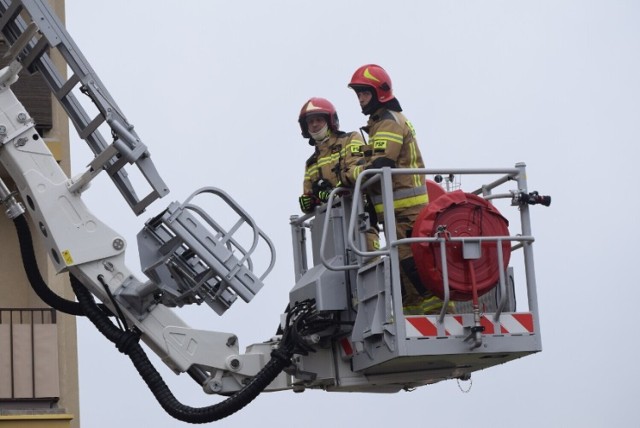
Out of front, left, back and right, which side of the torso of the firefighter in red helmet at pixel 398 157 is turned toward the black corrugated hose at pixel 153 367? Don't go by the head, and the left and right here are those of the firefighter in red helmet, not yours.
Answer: front

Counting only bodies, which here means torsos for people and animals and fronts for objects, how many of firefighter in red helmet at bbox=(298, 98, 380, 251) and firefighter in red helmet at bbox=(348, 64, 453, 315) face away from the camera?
0

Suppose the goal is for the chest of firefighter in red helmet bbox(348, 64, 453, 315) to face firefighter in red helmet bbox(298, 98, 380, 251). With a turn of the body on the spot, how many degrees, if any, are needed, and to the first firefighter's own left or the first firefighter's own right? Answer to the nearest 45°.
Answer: approximately 45° to the first firefighter's own right

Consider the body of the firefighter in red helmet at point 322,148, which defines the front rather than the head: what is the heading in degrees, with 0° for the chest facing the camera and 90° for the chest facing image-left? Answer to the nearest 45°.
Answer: approximately 45°

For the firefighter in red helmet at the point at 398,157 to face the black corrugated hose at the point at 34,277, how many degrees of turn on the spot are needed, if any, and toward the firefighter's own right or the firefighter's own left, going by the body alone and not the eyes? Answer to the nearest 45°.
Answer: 0° — they already face it

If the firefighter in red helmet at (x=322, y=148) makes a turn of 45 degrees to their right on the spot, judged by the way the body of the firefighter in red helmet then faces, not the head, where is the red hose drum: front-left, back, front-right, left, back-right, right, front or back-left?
back-left

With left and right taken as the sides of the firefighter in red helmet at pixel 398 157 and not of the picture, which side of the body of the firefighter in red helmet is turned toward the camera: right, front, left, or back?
left
